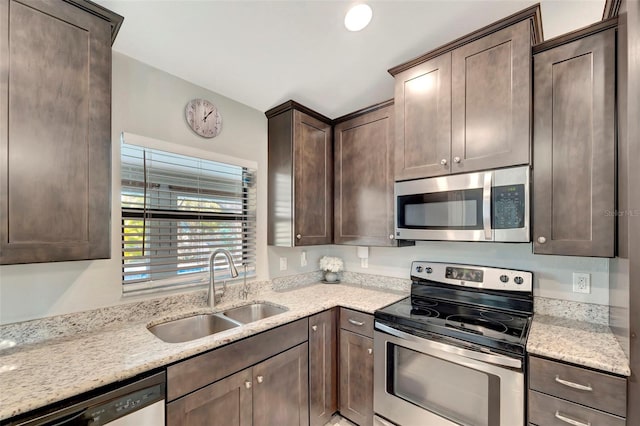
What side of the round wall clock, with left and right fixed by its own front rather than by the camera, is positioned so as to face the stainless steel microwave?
front

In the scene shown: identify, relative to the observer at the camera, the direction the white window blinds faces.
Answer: facing the viewer and to the right of the viewer

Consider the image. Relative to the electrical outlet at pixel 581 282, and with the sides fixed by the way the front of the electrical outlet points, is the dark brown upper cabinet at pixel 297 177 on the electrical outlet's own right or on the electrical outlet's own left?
on the electrical outlet's own right

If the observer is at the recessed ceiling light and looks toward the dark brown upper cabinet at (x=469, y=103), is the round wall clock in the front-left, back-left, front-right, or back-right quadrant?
back-left

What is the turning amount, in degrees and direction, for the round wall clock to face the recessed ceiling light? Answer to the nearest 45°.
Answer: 0° — it already faces it

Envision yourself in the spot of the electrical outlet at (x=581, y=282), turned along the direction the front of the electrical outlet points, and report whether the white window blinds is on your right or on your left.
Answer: on your right

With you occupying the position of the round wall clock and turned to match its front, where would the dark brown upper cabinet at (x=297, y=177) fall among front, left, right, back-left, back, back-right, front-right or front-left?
front-left

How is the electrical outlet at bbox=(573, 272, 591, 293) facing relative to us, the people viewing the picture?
facing the viewer

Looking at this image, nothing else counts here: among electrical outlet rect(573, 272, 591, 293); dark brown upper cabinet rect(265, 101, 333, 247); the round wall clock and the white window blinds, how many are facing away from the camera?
0

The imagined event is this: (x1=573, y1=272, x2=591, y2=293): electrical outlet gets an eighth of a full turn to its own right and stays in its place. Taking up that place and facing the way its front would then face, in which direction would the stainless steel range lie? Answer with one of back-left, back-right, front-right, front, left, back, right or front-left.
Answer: front

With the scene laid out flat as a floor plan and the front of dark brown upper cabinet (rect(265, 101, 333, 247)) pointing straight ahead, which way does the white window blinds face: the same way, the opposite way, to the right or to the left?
the same way

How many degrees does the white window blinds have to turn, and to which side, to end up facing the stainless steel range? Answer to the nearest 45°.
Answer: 0° — it already faces it

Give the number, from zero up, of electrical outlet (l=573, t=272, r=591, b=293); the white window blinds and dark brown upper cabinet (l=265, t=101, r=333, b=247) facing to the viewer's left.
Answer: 0

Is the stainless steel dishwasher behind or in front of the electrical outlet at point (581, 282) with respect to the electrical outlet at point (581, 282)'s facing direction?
in front

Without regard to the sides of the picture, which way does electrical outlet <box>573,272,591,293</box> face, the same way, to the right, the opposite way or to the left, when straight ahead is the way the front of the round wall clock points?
to the right
